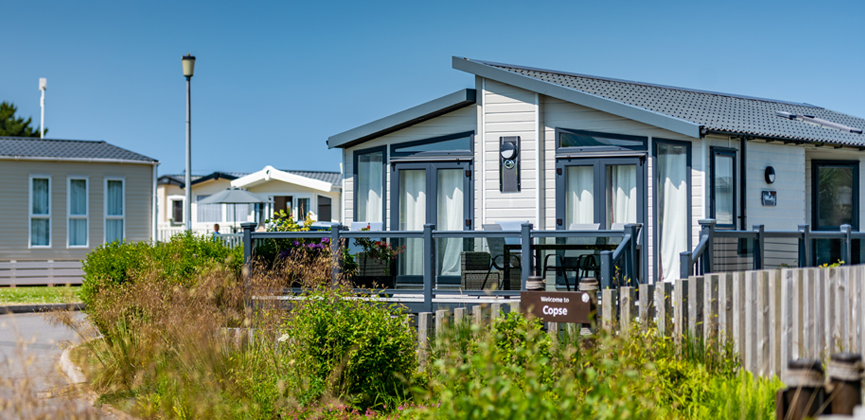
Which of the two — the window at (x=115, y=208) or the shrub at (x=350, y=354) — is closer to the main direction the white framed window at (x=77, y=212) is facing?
the shrub

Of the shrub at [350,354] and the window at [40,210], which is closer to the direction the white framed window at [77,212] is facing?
the shrub

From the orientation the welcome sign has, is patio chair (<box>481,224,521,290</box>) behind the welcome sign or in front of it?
behind

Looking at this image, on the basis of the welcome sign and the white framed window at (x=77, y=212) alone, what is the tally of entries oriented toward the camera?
2

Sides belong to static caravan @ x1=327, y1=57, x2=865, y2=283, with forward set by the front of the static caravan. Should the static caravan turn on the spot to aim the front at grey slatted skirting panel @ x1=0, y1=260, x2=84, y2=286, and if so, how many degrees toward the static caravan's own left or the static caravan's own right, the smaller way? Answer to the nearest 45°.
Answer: approximately 45° to the static caravan's own right

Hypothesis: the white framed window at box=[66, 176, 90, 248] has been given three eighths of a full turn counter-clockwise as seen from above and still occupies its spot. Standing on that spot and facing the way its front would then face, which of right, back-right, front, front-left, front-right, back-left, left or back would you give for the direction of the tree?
front-left

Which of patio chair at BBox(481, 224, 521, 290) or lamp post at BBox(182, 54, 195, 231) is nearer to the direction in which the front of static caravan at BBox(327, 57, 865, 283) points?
the patio chair

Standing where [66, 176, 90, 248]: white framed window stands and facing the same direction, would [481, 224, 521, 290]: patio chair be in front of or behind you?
in front

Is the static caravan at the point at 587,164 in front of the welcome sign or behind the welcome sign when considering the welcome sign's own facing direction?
behind

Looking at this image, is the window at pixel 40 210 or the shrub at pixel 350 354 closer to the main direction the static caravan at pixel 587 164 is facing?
the shrub

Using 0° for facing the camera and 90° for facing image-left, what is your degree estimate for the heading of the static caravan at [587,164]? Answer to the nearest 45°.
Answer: approximately 45°

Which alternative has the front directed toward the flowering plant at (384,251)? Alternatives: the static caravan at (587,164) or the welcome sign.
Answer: the static caravan

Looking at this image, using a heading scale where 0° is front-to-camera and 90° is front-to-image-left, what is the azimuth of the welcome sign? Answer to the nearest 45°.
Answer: approximately 0°

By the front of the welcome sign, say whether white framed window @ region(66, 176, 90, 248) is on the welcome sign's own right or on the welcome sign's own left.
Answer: on the welcome sign's own right
